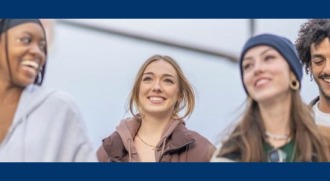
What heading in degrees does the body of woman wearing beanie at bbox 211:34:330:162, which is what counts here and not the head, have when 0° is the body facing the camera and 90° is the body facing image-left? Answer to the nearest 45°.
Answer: approximately 0°
